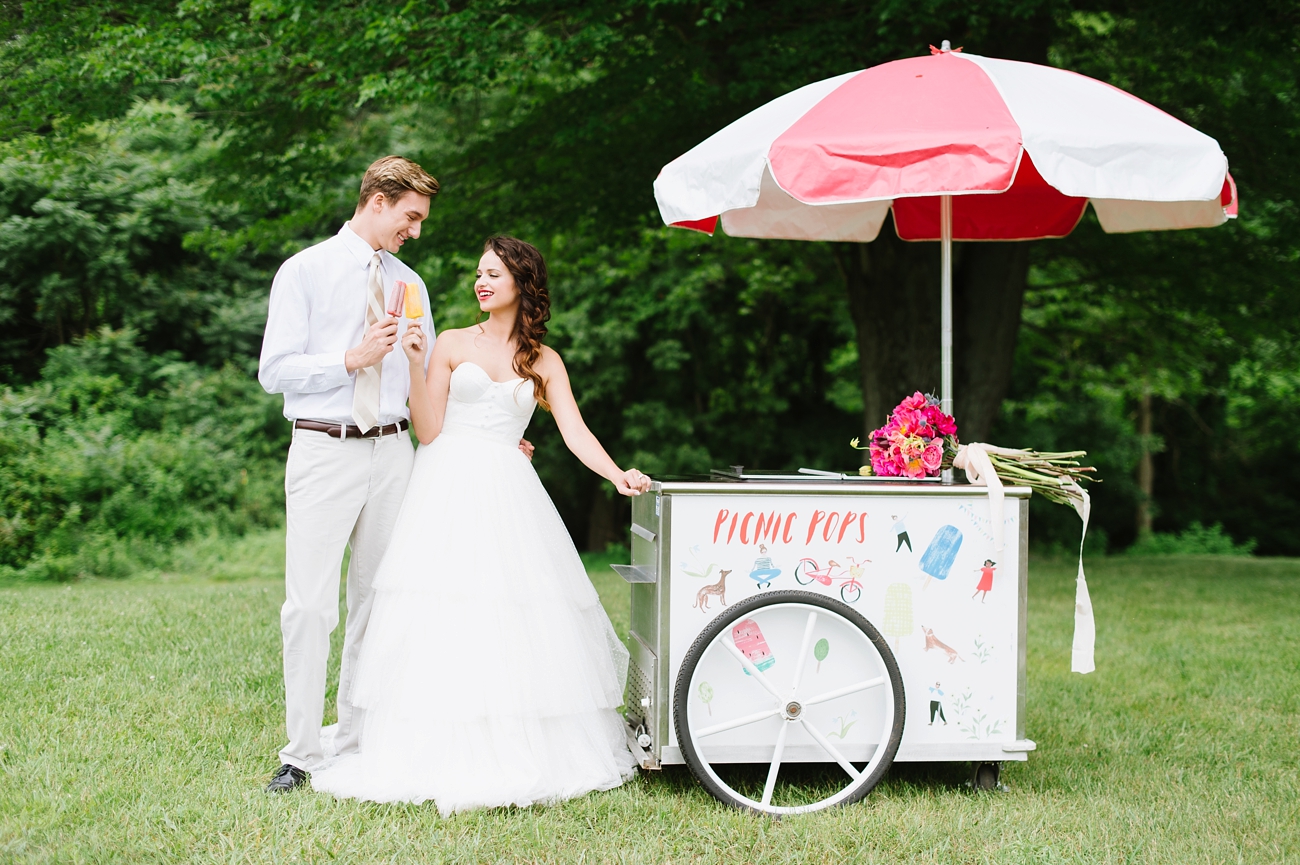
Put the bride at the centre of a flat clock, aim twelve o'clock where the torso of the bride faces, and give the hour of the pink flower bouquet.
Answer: The pink flower bouquet is roughly at 9 o'clock from the bride.

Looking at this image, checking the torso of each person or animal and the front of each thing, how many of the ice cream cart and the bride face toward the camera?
2

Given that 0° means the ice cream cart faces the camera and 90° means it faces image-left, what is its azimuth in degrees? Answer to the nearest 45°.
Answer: approximately 0°

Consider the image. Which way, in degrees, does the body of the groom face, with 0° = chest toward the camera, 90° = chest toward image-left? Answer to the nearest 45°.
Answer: approximately 315°

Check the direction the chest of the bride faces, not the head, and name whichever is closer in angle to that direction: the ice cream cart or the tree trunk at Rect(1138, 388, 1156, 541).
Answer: the ice cream cart

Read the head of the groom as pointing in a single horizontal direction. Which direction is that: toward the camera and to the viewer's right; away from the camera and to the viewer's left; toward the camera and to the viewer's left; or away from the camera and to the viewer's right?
toward the camera and to the viewer's right

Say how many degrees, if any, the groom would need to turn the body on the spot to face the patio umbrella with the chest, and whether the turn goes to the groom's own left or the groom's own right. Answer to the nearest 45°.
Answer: approximately 45° to the groom's own left

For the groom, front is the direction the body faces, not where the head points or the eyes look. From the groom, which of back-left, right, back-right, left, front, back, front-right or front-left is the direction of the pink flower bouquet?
front-left
